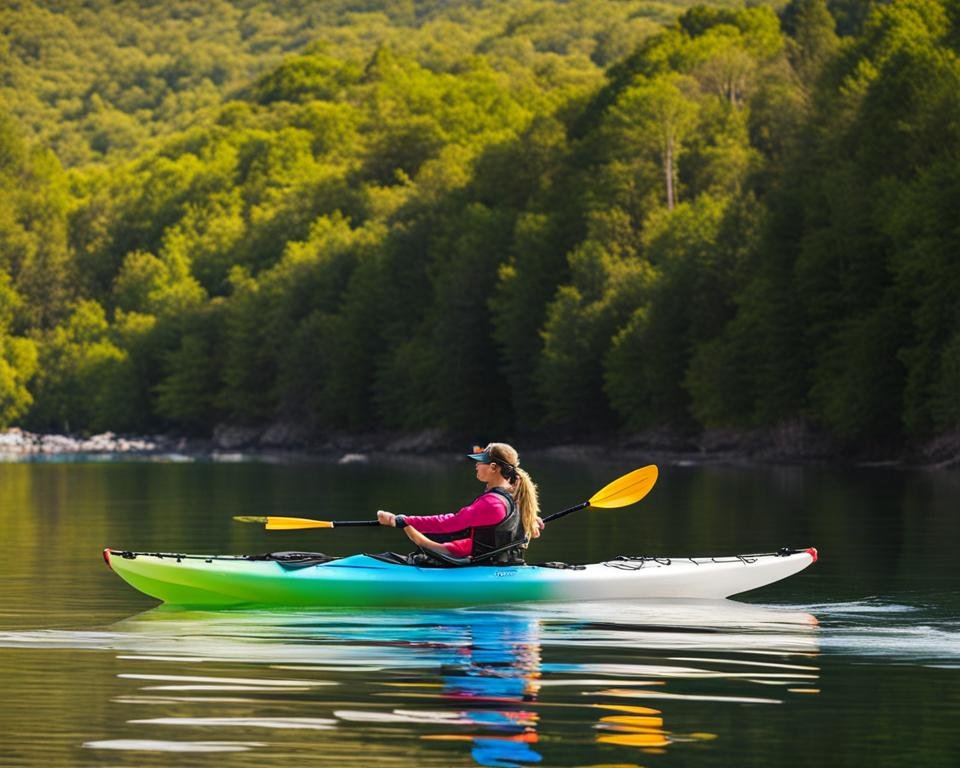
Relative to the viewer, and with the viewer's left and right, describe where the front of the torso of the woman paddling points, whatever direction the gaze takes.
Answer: facing to the left of the viewer

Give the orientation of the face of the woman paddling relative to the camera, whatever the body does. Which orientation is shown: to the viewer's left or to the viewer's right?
to the viewer's left
